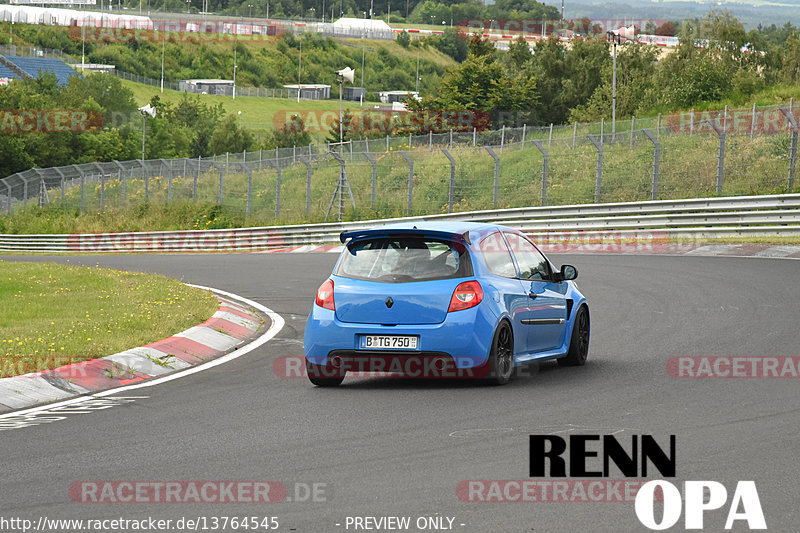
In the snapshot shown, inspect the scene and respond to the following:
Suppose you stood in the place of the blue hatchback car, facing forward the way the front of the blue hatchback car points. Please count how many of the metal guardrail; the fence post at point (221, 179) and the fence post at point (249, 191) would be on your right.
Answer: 0

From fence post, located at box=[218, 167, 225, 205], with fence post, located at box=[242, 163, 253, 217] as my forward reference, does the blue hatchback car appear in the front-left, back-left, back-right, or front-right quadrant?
front-right

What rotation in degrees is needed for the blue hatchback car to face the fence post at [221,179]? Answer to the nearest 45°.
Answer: approximately 45° to its left

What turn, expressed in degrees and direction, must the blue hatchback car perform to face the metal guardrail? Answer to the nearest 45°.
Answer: approximately 45° to its left

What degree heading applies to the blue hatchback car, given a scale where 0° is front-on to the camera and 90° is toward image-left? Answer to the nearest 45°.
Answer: approximately 225°

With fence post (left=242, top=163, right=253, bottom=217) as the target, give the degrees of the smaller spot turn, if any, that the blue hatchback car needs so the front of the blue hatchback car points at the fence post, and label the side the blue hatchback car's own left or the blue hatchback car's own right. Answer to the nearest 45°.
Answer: approximately 45° to the blue hatchback car's own left
